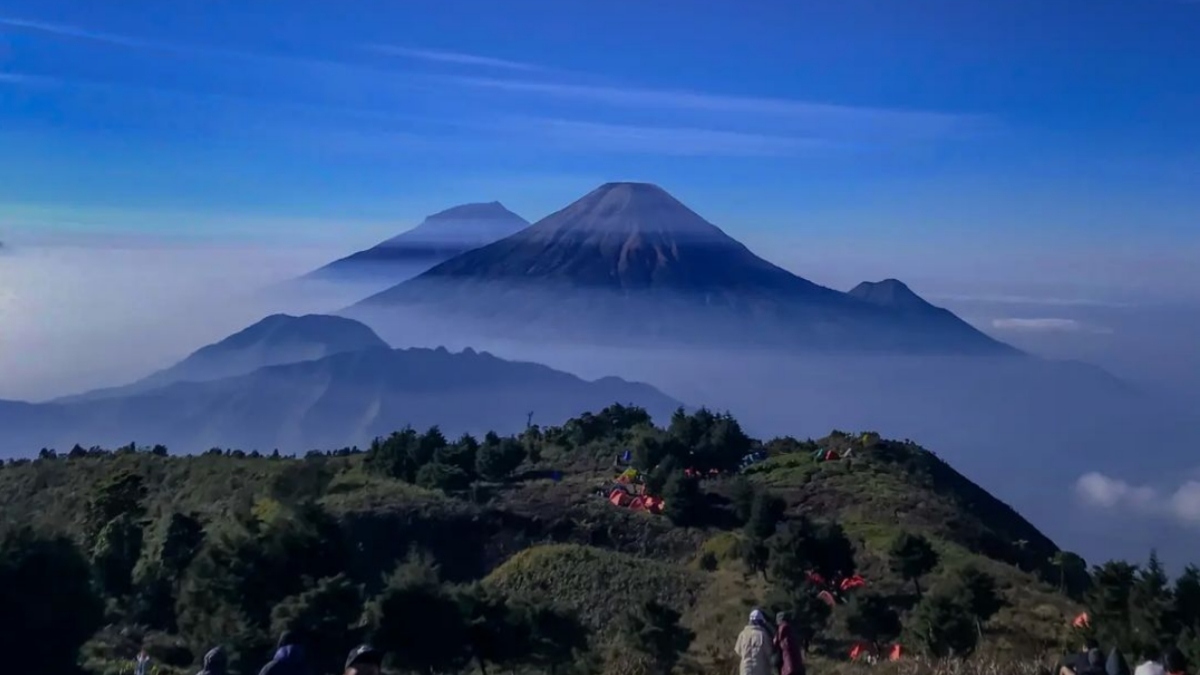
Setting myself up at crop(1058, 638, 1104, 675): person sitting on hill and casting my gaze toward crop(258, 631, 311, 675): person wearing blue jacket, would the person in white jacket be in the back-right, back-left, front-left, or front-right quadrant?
front-right

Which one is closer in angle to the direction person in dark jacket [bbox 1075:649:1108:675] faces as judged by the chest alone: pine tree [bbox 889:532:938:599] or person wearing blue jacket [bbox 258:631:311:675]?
the pine tree

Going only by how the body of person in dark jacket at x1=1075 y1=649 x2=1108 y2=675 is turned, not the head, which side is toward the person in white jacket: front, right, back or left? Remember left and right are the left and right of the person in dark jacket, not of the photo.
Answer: left

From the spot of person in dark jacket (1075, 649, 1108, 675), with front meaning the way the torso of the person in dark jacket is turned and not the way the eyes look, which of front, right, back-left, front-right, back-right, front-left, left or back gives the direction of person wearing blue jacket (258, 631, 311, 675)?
back-left

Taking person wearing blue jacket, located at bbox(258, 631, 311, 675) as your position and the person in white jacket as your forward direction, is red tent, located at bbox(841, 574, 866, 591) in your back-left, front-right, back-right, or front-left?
front-left

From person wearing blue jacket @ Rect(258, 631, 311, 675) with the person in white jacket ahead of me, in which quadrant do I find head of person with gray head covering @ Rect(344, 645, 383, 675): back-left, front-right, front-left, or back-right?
front-right

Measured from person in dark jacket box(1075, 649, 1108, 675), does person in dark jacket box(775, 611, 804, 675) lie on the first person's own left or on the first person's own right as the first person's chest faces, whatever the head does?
on the first person's own left

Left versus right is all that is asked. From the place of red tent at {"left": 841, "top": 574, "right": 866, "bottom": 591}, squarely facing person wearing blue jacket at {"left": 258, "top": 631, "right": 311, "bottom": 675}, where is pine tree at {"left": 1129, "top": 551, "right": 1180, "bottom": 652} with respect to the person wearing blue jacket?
left

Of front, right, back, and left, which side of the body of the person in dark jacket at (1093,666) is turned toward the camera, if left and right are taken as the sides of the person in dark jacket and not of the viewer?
back

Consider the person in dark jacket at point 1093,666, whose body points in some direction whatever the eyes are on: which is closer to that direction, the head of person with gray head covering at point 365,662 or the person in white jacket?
the person in white jacket

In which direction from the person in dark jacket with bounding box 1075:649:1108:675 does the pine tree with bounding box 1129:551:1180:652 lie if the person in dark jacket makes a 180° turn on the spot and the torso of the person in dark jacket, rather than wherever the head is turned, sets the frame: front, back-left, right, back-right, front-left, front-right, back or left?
back

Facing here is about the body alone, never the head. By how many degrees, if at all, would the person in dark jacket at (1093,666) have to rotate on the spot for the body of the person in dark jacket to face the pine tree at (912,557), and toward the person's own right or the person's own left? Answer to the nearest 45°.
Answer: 0° — they already face it

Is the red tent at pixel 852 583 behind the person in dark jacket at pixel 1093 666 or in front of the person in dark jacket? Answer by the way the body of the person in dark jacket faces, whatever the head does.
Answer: in front
